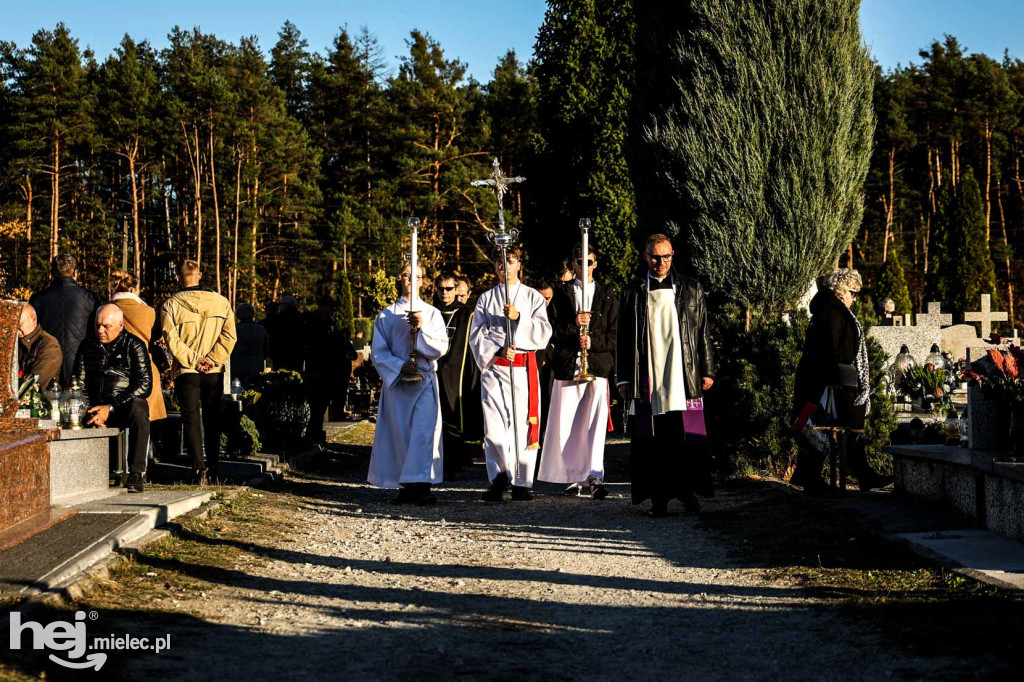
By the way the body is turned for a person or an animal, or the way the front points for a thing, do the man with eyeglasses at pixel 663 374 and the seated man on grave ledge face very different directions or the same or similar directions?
same or similar directions

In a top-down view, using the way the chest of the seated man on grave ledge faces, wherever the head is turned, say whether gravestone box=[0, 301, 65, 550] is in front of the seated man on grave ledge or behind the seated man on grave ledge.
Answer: in front

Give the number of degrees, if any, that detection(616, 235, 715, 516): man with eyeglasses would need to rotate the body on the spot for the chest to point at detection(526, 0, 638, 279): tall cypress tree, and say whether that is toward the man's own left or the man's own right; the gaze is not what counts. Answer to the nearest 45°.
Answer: approximately 180°

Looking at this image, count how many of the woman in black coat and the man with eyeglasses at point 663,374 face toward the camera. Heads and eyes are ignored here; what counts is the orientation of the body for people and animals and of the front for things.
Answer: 1

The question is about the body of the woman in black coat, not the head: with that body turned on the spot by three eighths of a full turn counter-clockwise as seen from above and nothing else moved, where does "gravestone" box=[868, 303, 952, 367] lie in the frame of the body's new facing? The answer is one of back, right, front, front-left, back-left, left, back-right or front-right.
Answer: front-right

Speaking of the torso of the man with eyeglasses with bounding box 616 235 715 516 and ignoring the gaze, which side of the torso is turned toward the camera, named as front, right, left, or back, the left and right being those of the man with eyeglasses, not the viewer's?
front
